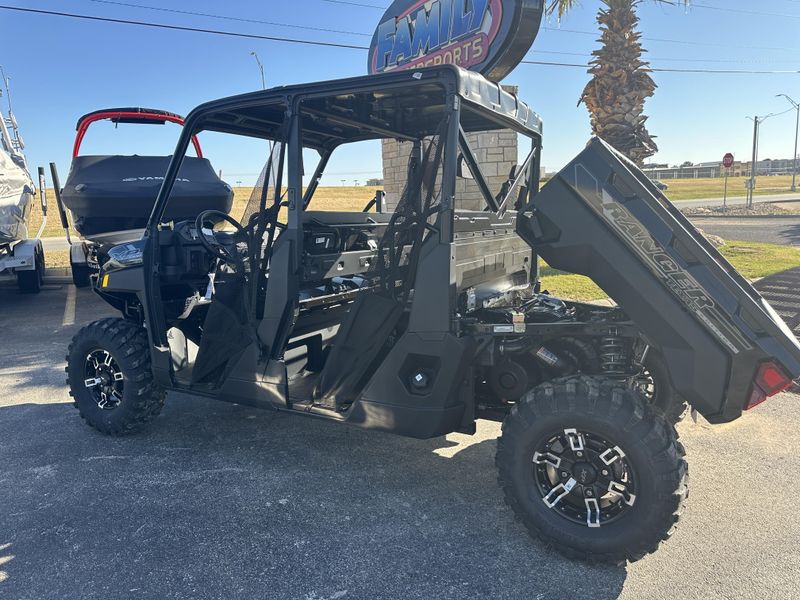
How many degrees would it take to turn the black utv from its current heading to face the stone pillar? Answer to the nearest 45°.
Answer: approximately 45° to its right

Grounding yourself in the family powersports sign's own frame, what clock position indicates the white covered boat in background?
The white covered boat in background is roughly at 1 o'clock from the family powersports sign.

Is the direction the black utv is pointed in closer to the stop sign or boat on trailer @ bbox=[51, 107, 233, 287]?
the boat on trailer

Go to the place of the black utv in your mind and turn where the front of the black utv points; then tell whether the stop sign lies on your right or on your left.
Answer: on your right

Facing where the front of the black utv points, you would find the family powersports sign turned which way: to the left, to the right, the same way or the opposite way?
to the left

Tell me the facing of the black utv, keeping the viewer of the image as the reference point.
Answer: facing away from the viewer and to the left of the viewer

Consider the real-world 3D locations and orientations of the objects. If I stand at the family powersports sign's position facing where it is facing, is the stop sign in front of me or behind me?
behind

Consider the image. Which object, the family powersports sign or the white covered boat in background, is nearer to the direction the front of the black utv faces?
the white covered boat in background
